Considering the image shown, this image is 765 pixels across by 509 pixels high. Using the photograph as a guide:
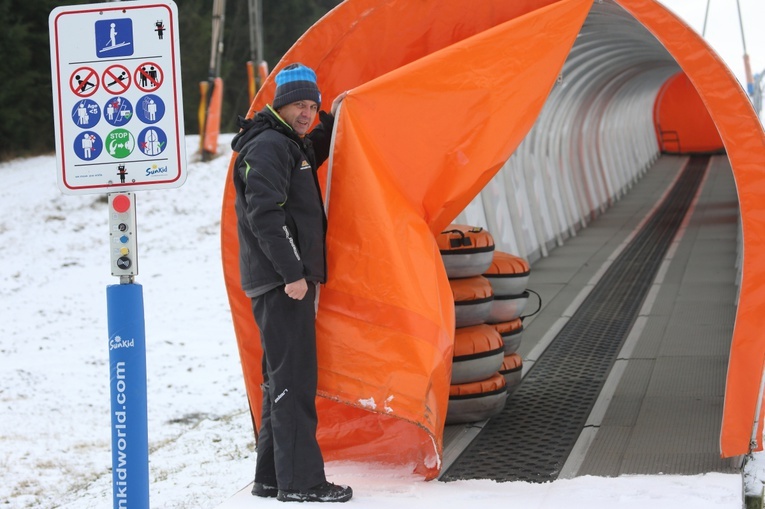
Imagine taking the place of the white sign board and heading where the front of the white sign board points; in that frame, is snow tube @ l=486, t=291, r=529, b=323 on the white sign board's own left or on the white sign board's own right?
on the white sign board's own left

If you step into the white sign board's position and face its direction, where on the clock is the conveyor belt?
The conveyor belt is roughly at 8 o'clock from the white sign board.

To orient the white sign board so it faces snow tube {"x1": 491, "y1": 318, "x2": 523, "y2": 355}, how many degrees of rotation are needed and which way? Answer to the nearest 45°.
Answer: approximately 135° to its left

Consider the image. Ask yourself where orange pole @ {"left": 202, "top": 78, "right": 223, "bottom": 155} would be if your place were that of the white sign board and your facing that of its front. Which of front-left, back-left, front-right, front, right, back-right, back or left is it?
back

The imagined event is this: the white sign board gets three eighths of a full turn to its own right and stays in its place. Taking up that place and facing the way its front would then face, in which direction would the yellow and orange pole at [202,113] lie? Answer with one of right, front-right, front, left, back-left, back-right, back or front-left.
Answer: front-right

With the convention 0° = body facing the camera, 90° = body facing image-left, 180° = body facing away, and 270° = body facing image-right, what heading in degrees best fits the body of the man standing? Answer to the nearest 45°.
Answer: approximately 270°

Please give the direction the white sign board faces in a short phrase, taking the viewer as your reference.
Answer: facing the viewer
